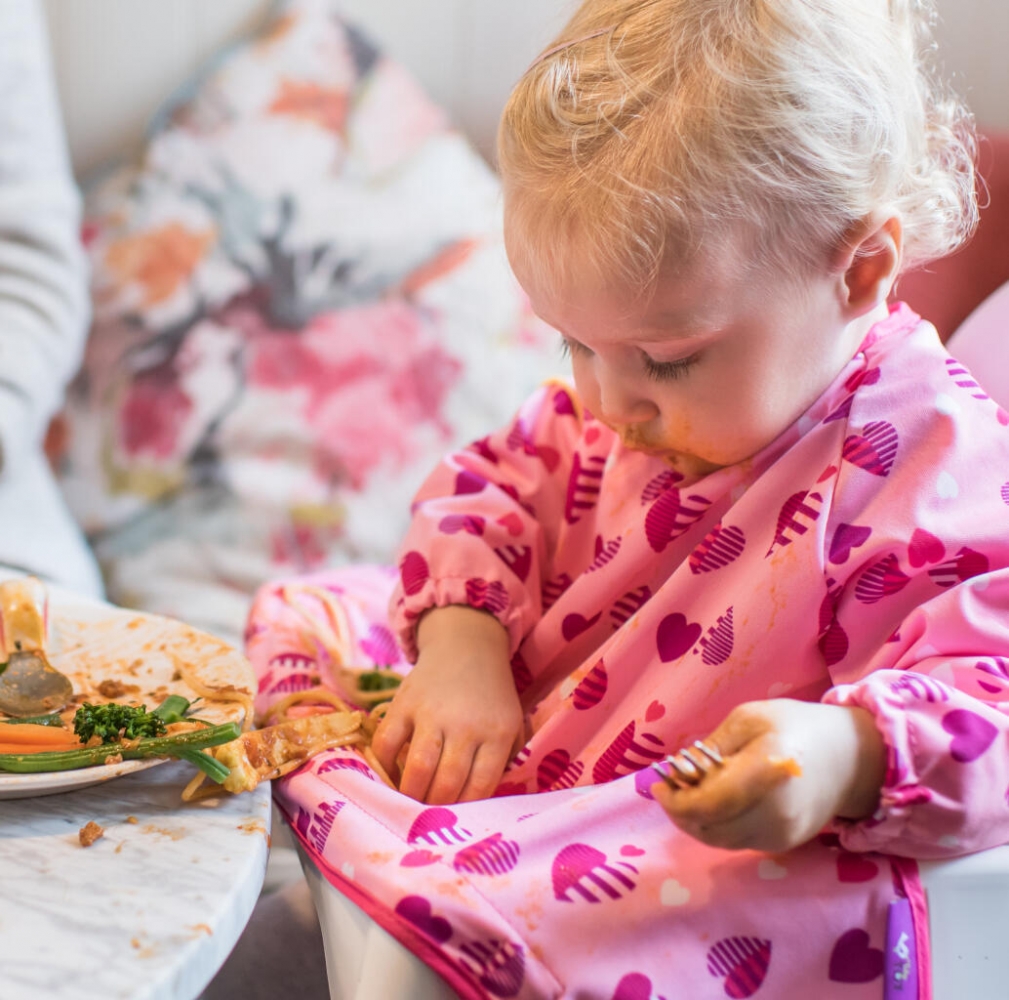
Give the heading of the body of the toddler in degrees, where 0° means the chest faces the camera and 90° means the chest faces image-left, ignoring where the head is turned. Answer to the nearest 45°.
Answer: approximately 45°
